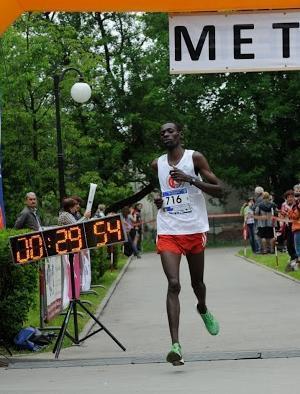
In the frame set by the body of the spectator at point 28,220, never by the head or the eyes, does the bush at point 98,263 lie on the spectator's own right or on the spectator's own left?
on the spectator's own left

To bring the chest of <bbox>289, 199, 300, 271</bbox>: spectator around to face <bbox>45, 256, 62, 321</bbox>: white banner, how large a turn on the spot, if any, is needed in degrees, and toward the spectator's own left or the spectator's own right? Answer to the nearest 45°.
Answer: approximately 45° to the spectator's own left

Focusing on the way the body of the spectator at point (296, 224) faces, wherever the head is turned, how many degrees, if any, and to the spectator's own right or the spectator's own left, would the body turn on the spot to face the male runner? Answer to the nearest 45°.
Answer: approximately 90° to the spectator's own left

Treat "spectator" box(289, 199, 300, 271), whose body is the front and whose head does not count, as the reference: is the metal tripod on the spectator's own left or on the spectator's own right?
on the spectator's own left

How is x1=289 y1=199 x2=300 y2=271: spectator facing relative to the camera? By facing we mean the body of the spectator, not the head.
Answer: to the viewer's left

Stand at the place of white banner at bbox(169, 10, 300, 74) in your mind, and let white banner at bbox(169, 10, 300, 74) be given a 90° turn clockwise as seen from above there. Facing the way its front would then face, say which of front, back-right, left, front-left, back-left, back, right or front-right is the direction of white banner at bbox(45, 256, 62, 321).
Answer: front-right

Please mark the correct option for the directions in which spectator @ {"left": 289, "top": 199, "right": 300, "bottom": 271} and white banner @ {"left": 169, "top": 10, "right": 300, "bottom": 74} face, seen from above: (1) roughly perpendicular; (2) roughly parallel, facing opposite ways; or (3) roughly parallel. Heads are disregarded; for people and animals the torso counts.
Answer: roughly perpendicular

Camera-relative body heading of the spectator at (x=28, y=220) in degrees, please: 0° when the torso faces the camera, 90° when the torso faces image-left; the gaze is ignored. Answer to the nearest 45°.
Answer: approximately 315°

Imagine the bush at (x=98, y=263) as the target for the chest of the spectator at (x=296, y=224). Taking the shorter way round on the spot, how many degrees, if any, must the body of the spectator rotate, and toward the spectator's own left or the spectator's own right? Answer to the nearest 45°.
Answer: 0° — they already face it

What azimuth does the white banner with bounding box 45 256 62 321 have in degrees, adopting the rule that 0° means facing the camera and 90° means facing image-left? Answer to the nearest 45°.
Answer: approximately 315°

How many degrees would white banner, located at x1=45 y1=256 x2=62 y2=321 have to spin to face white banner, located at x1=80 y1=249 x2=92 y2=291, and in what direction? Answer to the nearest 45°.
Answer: approximately 135° to its left

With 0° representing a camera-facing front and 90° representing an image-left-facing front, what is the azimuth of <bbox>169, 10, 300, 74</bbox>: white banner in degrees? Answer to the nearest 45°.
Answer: approximately 0°
